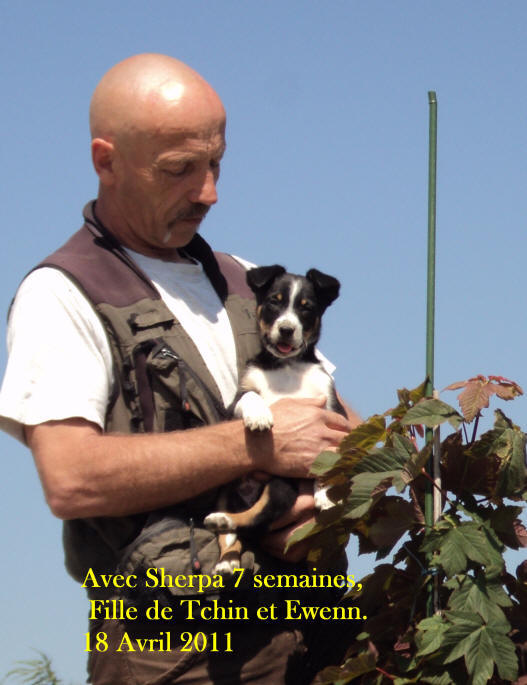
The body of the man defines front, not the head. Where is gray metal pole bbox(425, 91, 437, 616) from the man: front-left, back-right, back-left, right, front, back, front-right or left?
front

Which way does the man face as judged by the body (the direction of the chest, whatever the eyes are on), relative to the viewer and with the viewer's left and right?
facing the viewer and to the right of the viewer

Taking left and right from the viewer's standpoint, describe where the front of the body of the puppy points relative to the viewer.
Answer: facing the viewer
